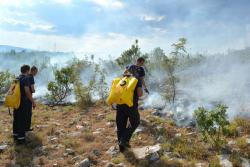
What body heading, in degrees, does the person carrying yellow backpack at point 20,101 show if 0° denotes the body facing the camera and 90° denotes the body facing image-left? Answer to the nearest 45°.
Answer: approximately 225°

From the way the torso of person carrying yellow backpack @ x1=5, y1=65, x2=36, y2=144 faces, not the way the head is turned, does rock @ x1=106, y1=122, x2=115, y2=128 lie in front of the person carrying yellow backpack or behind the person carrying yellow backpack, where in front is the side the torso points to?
in front

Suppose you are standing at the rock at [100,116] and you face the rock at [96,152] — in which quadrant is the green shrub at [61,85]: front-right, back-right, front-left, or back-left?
back-right

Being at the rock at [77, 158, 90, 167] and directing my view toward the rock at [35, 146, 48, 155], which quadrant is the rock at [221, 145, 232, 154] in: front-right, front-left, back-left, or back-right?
back-right

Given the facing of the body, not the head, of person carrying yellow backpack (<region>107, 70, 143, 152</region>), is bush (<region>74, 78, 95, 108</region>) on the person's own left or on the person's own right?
on the person's own left

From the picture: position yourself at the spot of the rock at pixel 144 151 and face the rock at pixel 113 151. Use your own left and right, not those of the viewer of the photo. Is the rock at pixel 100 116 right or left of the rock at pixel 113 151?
right

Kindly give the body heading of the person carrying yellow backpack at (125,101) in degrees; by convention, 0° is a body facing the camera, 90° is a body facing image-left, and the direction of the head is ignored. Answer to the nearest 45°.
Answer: approximately 225°

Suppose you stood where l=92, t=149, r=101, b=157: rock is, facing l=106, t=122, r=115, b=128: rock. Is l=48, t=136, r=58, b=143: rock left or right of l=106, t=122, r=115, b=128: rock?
left

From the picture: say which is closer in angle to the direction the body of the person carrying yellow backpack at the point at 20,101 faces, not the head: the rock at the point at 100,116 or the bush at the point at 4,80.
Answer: the rock
